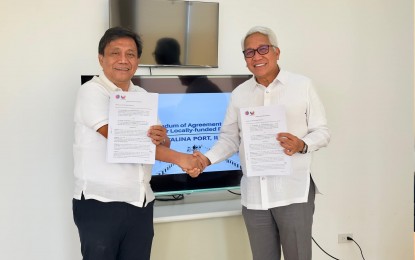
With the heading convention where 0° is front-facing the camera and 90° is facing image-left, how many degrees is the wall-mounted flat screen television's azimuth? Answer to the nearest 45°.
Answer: approximately 0°

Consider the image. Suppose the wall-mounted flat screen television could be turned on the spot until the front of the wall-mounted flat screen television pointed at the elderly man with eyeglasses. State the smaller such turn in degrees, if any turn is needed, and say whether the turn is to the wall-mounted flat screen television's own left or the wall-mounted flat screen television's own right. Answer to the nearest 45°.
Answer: approximately 45° to the wall-mounted flat screen television's own left
